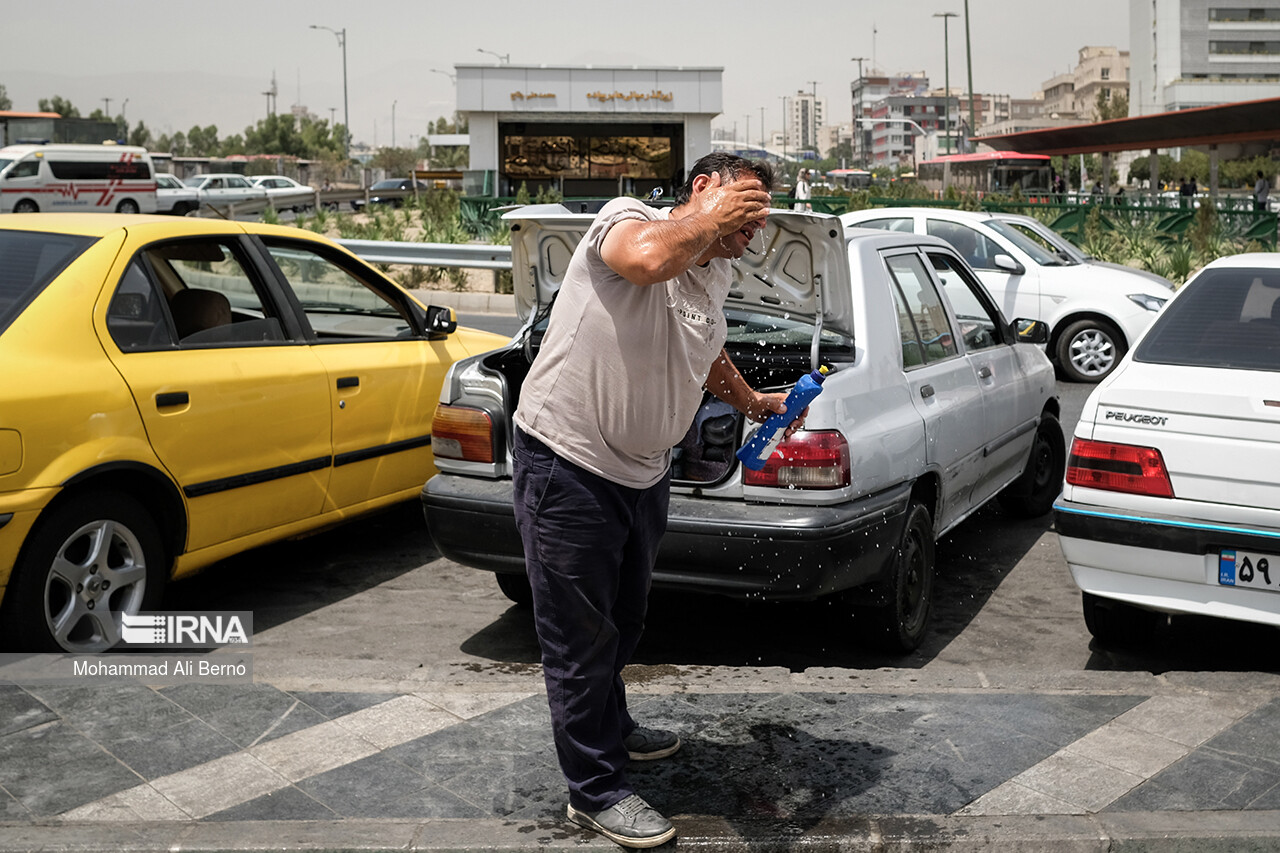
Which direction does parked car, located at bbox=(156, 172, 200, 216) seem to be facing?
to the viewer's left

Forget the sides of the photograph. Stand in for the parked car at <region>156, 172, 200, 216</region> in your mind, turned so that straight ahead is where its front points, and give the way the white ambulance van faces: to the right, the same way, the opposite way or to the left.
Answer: the same way

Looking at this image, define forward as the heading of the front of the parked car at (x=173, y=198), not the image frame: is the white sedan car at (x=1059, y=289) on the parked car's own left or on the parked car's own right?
on the parked car's own left

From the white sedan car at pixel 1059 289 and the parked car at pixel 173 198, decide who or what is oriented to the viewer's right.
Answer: the white sedan car

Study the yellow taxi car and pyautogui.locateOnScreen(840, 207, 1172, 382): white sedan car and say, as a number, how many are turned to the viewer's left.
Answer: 0

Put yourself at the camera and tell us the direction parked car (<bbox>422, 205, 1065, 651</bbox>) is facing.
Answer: facing away from the viewer and to the right of the viewer

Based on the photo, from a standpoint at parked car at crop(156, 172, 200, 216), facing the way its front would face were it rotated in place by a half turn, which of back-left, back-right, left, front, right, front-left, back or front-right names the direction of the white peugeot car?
right

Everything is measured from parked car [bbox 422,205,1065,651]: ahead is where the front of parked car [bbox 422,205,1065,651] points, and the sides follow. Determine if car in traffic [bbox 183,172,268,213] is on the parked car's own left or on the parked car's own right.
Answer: on the parked car's own left

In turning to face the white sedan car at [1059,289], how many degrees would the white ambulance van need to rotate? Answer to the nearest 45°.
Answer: approximately 90° to its left

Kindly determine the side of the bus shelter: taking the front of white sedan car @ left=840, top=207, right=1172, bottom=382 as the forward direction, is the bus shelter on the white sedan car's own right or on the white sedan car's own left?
on the white sedan car's own left

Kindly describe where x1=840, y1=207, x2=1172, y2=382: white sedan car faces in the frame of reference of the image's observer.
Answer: facing to the right of the viewer

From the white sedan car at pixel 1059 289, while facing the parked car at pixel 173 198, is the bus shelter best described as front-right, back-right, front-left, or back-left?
front-right

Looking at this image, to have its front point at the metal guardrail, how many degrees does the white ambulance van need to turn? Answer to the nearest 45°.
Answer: approximately 90° to its left

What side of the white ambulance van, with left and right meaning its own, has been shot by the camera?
left

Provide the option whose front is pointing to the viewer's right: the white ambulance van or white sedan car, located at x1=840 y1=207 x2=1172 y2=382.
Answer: the white sedan car

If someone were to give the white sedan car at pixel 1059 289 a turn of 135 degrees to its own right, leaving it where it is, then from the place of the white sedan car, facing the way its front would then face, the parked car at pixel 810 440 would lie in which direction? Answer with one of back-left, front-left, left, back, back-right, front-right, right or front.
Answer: front-left

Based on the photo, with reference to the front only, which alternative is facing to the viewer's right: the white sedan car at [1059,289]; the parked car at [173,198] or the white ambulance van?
the white sedan car
